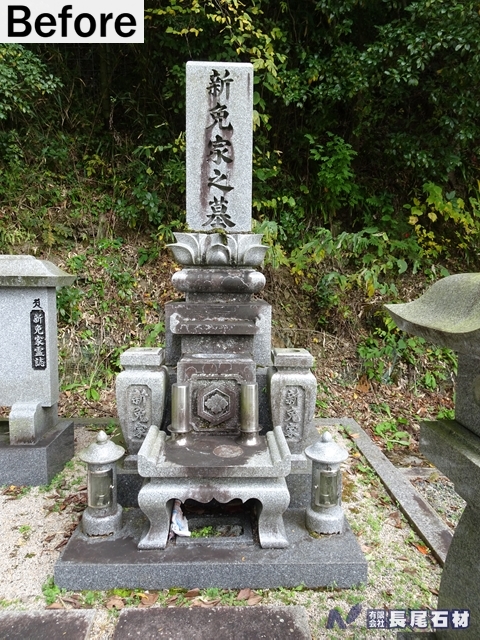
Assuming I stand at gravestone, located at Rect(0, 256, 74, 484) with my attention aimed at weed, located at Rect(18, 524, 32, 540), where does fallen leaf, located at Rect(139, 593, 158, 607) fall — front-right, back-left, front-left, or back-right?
front-left

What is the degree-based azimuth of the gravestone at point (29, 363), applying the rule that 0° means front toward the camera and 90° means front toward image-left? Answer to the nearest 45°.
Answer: approximately 0°

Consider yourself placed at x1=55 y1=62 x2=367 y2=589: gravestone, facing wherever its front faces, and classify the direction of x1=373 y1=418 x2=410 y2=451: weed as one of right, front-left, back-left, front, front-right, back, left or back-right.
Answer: back-left

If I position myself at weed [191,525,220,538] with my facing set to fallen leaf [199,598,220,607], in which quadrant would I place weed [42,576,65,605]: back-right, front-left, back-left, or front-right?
front-right

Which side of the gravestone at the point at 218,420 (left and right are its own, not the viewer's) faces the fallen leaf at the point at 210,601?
front

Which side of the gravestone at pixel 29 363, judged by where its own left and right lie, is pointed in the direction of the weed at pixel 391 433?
left

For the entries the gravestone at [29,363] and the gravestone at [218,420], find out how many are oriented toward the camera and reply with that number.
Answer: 2

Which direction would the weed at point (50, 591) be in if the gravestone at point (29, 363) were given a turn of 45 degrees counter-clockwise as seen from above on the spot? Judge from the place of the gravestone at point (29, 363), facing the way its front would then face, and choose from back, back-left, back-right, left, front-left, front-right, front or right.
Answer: front-right

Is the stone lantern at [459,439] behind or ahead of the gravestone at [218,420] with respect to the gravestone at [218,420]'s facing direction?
ahead

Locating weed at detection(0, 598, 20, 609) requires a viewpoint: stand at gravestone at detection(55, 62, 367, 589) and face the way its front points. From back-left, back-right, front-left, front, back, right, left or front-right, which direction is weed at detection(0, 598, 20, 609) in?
front-right

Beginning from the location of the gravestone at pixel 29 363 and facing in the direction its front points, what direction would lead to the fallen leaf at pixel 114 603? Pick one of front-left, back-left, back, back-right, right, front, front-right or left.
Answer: front

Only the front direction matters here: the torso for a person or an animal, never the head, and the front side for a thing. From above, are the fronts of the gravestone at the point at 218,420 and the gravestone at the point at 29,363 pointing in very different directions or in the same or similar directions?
same or similar directions

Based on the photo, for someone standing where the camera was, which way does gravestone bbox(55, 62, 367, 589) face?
facing the viewer

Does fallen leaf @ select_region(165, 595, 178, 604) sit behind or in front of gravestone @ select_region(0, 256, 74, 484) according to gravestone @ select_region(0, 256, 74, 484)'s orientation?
in front

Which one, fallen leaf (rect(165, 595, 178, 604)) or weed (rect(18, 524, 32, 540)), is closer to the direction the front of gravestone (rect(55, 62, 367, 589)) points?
the fallen leaf
